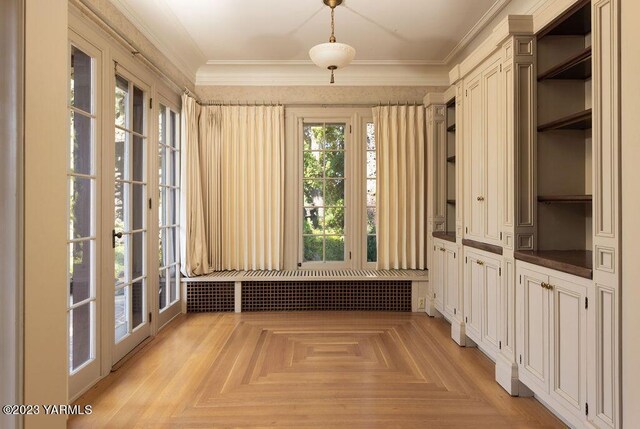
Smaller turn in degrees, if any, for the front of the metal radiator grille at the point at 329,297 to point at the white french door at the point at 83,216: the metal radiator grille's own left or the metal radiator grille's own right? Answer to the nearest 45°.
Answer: approximately 45° to the metal radiator grille's own right

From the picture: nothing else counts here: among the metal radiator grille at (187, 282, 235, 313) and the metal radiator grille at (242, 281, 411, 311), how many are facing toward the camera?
2

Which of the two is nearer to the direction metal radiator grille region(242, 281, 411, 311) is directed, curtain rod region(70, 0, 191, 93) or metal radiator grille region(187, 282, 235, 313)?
the curtain rod

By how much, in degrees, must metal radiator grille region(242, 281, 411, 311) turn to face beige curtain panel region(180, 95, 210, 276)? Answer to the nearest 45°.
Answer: approximately 90° to its right

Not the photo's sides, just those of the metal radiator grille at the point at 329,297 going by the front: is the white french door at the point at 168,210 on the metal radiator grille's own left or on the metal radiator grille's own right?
on the metal radiator grille's own right

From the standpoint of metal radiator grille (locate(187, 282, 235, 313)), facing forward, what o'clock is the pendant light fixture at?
The pendant light fixture is roughly at 11 o'clock from the metal radiator grille.

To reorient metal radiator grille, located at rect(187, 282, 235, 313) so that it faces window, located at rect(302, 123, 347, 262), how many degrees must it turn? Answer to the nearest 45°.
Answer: approximately 90° to its left

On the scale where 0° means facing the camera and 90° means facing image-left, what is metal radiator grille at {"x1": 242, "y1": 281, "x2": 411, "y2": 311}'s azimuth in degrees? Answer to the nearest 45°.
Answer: approximately 0°

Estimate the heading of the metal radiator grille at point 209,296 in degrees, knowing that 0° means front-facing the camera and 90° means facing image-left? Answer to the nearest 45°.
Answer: approximately 0°
